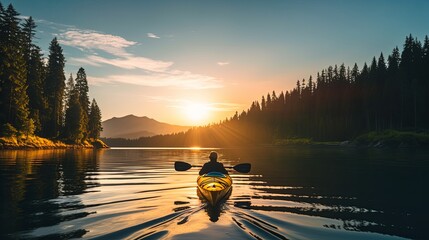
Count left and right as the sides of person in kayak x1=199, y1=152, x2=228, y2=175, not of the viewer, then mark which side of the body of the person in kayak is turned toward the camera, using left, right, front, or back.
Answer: back
